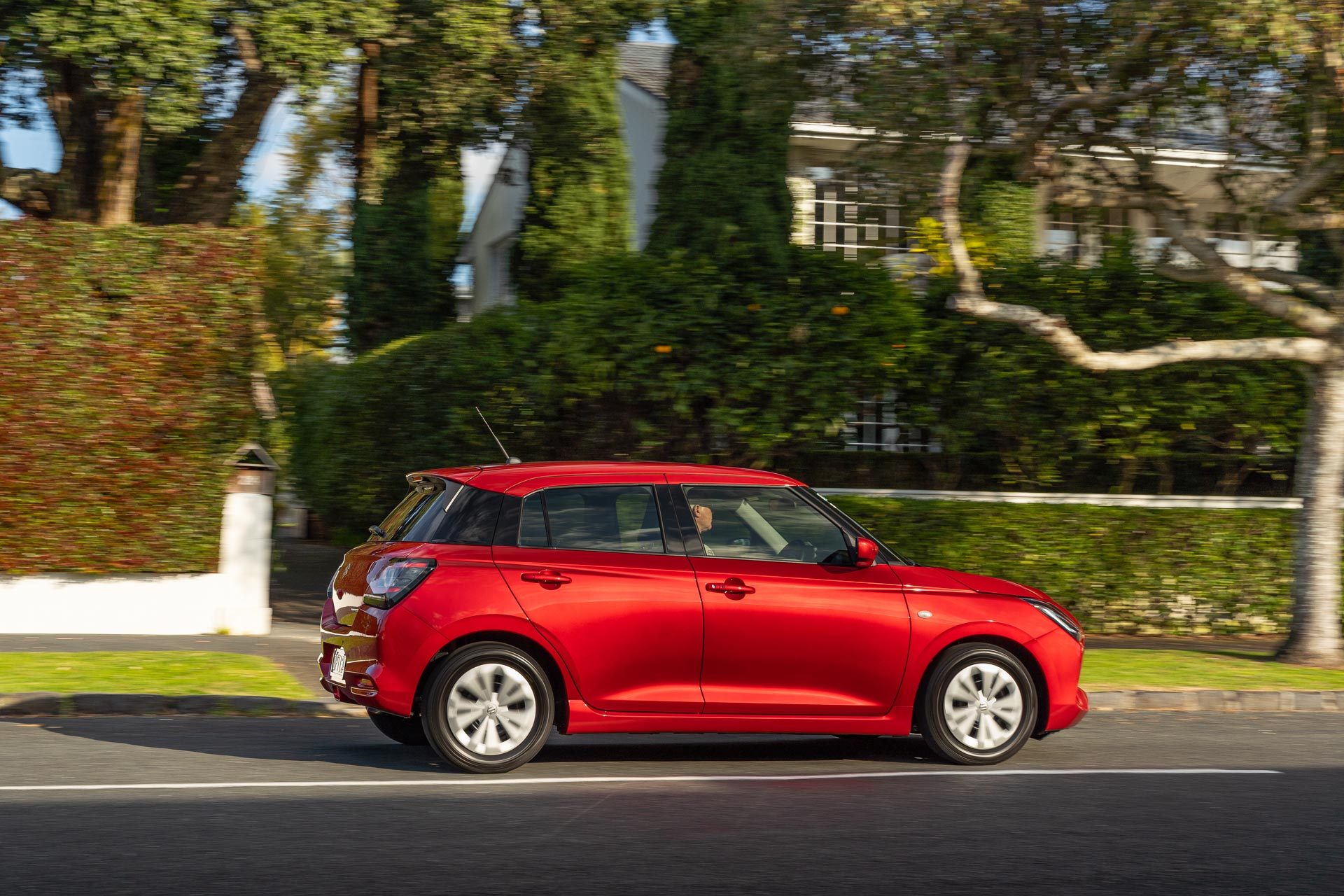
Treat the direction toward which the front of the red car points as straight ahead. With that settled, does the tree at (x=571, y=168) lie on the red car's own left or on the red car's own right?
on the red car's own left

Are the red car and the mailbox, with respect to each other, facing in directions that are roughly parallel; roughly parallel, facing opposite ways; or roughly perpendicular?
roughly perpendicular

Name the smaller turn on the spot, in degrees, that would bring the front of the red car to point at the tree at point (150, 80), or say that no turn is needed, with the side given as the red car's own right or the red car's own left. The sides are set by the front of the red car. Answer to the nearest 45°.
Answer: approximately 135° to the red car's own left

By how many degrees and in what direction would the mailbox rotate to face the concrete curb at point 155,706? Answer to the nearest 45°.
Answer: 0° — it already faces it

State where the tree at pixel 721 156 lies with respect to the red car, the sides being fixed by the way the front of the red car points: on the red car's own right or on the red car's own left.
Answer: on the red car's own left

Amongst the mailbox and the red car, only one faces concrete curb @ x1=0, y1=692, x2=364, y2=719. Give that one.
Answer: the mailbox

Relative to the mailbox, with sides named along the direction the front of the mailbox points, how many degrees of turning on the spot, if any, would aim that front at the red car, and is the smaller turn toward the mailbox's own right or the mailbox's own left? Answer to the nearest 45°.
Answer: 0° — it already faces it

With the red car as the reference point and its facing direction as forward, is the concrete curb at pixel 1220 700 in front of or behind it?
in front

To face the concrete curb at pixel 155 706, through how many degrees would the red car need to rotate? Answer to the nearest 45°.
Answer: approximately 135° to its left

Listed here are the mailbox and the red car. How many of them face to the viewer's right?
1

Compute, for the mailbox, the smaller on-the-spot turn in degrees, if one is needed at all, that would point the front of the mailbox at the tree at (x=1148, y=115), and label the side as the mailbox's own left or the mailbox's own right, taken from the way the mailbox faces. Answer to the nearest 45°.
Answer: approximately 45° to the mailbox's own left

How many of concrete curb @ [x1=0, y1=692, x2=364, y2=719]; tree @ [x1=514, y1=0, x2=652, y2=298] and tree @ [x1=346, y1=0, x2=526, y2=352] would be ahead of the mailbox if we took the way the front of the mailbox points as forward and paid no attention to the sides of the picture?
1

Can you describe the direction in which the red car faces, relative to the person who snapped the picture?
facing to the right of the viewer
